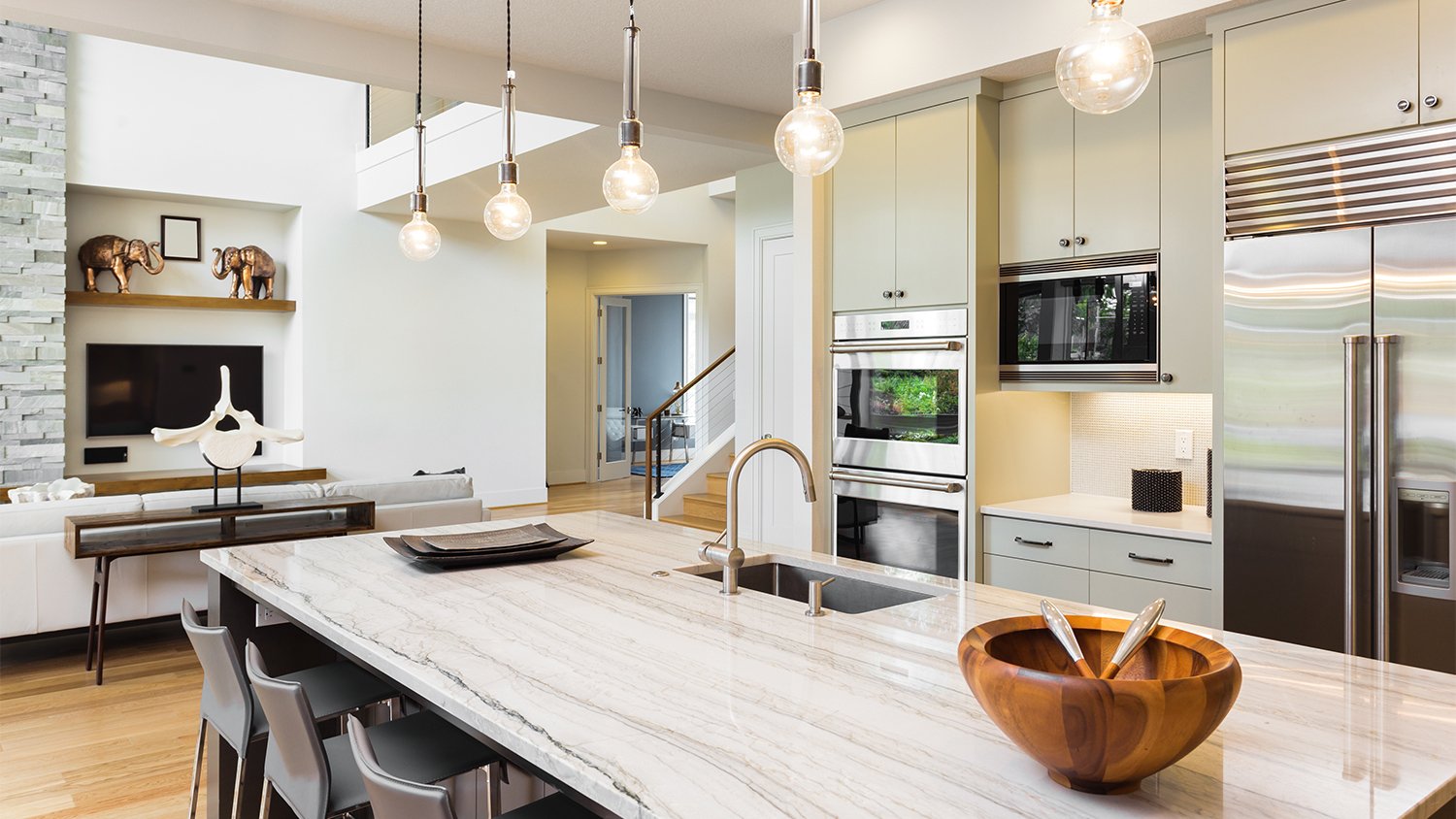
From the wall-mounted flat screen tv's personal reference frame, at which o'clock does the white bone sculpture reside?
The white bone sculpture is roughly at 12 o'clock from the wall-mounted flat screen tv.

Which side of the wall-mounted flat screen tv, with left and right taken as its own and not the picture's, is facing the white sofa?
front

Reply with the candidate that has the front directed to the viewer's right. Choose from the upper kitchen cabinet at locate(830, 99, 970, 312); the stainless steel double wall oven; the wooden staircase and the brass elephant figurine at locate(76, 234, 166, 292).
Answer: the brass elephant figurine

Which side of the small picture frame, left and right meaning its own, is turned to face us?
front

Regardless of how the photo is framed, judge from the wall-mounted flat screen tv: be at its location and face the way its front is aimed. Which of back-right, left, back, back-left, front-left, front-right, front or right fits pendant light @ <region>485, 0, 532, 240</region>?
front

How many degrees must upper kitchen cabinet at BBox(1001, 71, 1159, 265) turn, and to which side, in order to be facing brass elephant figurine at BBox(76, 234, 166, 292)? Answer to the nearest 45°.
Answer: approximately 45° to its right

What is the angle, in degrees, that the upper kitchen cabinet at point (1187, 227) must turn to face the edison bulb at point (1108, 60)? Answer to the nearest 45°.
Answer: approximately 45° to its left

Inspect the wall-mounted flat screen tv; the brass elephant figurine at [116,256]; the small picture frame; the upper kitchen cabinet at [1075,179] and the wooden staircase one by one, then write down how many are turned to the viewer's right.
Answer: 1

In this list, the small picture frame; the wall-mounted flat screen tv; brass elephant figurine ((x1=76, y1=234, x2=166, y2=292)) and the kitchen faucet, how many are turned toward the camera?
2

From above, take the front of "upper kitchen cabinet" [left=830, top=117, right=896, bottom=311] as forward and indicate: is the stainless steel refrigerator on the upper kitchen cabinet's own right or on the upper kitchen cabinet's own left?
on the upper kitchen cabinet's own left

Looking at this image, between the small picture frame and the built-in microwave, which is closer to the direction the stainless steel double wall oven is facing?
the small picture frame

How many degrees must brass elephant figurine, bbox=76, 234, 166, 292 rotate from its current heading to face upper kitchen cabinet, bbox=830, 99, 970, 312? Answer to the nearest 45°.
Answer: approximately 45° to its right

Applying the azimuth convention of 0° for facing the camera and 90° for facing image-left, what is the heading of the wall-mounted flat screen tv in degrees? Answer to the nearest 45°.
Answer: approximately 0°

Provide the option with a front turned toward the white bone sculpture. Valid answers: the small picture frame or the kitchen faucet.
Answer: the small picture frame

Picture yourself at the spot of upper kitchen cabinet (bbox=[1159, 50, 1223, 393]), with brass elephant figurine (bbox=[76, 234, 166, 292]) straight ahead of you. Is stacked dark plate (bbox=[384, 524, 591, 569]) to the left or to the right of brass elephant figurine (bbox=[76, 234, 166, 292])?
left
